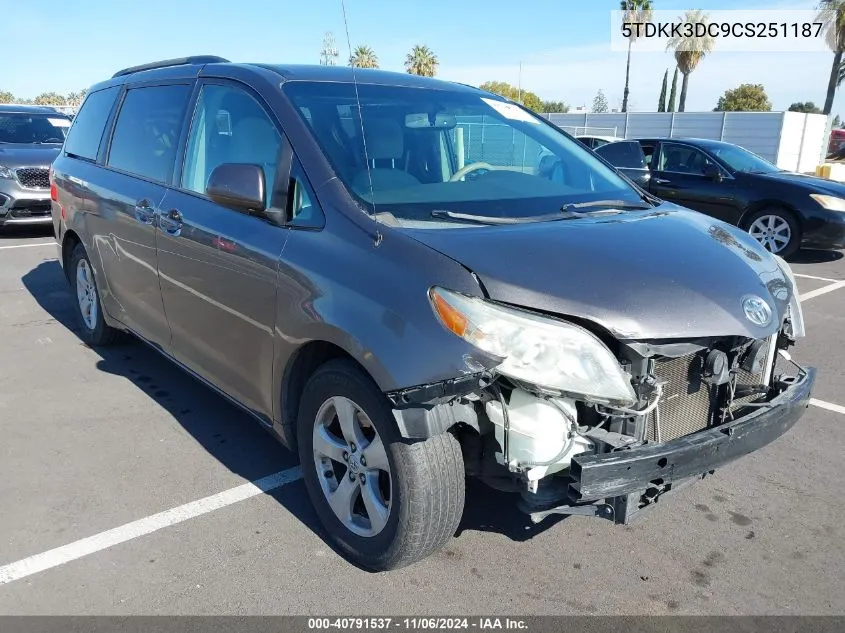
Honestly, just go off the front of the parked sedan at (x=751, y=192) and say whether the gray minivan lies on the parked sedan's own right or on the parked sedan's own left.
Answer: on the parked sedan's own right

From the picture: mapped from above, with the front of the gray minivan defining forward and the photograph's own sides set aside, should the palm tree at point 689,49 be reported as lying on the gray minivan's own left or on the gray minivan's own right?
on the gray minivan's own left

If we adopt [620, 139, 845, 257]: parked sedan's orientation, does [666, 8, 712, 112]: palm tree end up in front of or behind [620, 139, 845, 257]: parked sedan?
behind

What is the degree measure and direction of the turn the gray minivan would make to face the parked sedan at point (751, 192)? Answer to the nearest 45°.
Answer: approximately 90° to its left

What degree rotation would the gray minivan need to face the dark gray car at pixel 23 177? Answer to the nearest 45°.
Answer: approximately 180°

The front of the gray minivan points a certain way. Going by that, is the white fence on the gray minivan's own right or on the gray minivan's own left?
on the gray minivan's own left

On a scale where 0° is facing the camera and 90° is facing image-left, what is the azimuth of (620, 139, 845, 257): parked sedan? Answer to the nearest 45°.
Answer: approximately 315°

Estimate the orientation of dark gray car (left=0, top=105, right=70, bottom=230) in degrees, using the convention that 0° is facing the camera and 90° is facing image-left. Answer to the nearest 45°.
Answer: approximately 0°

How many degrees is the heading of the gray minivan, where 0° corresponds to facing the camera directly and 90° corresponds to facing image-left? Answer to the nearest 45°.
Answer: approximately 315°
